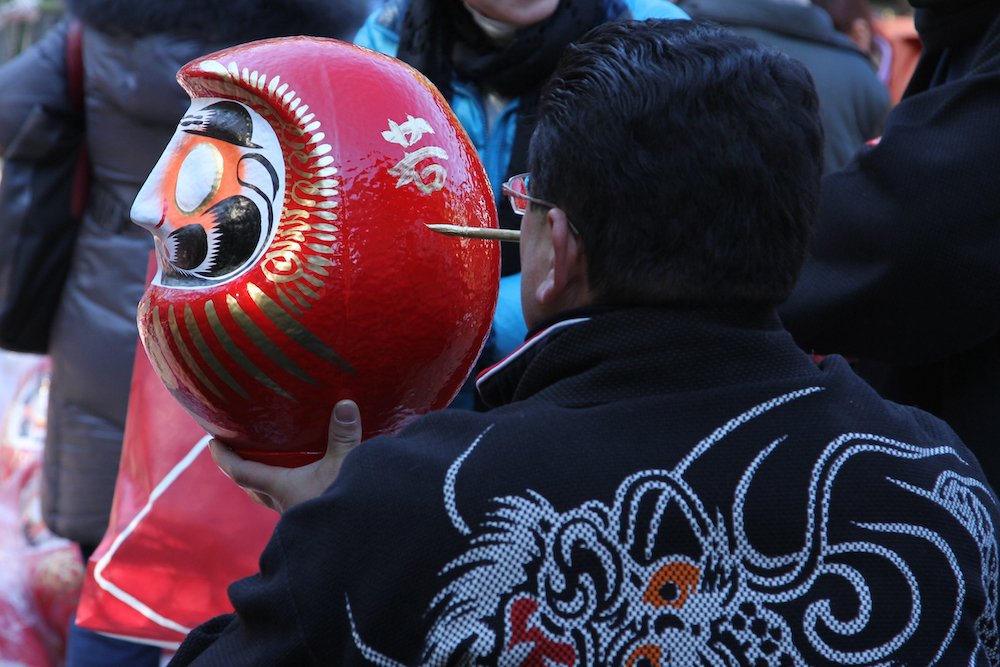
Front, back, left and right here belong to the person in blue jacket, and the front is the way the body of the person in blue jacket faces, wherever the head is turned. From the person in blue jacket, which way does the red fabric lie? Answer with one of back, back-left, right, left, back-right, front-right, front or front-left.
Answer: front-right

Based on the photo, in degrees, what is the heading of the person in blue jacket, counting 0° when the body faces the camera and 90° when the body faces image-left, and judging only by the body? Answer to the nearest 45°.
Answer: approximately 0°
